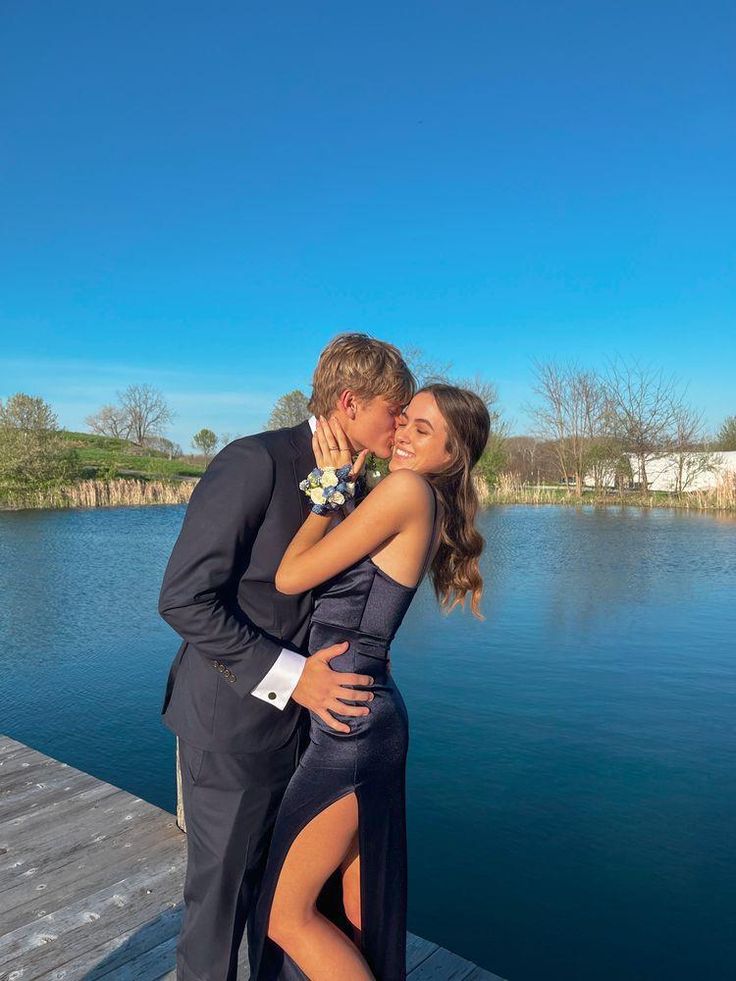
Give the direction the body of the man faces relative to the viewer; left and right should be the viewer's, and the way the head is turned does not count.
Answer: facing to the right of the viewer

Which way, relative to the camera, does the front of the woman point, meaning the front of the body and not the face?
to the viewer's left

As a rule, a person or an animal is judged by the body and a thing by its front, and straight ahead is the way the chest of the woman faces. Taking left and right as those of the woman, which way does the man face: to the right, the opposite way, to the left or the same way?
the opposite way

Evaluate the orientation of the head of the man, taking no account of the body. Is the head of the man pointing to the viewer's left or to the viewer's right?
to the viewer's right

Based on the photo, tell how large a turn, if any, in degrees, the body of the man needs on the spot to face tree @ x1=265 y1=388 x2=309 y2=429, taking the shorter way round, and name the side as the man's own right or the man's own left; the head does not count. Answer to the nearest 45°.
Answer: approximately 90° to the man's own left

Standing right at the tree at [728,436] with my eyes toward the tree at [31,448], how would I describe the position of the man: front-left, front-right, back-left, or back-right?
front-left

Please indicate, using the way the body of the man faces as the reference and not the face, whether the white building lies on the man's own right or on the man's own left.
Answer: on the man's own left

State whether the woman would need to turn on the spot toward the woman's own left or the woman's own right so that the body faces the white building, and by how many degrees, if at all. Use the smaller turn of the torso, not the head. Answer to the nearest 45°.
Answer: approximately 135° to the woman's own right

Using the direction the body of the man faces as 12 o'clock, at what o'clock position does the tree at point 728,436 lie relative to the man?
The tree is roughly at 10 o'clock from the man.

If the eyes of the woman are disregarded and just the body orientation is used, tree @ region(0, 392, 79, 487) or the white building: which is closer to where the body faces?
the tree

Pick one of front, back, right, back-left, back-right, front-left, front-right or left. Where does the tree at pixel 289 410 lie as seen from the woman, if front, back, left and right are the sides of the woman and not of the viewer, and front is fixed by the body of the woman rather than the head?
right

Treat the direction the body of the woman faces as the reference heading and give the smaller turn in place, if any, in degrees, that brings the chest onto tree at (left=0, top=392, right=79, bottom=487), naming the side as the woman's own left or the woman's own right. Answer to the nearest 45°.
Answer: approximately 45° to the woman's own right
